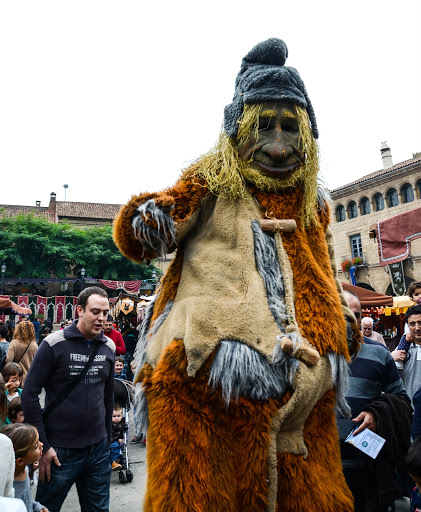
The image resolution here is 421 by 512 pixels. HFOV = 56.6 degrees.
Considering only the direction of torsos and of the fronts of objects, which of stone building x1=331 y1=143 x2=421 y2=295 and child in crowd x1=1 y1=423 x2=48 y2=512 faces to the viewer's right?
the child in crowd

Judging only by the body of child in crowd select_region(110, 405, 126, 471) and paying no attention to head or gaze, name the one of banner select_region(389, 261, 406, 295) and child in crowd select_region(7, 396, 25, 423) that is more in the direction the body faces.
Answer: the child in crowd

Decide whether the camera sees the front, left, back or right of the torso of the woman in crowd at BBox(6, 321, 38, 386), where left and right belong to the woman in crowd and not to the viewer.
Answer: back

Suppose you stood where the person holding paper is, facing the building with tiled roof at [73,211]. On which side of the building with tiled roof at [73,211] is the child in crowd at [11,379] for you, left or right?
left

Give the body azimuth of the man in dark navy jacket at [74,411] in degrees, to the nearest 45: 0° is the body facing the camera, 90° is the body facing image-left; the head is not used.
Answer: approximately 315°

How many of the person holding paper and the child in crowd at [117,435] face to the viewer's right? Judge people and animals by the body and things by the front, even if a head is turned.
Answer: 0

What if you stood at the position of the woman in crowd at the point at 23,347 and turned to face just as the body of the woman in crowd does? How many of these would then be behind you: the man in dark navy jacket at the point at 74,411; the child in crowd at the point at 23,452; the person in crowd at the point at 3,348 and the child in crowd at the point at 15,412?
3

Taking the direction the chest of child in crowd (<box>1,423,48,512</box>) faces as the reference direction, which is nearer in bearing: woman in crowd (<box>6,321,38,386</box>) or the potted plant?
the potted plant

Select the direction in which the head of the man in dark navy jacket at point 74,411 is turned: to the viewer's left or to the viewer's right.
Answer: to the viewer's right

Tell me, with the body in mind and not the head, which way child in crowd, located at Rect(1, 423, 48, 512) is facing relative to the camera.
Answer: to the viewer's right

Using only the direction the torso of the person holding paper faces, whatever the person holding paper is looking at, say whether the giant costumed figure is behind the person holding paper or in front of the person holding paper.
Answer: in front

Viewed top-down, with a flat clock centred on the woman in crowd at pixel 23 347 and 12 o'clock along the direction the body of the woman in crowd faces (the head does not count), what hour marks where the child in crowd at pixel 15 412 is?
The child in crowd is roughly at 6 o'clock from the woman in crowd.

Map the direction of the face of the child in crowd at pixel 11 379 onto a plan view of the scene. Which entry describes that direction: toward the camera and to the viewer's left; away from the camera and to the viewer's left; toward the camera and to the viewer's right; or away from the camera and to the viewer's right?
toward the camera and to the viewer's right

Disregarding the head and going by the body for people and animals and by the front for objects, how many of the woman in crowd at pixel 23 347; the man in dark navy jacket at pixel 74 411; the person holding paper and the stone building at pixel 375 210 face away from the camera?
1

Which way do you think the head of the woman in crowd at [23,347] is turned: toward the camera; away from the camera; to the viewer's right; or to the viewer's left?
away from the camera

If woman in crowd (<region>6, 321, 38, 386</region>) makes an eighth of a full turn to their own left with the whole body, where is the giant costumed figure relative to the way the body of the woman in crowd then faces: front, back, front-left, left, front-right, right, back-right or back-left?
back-left
